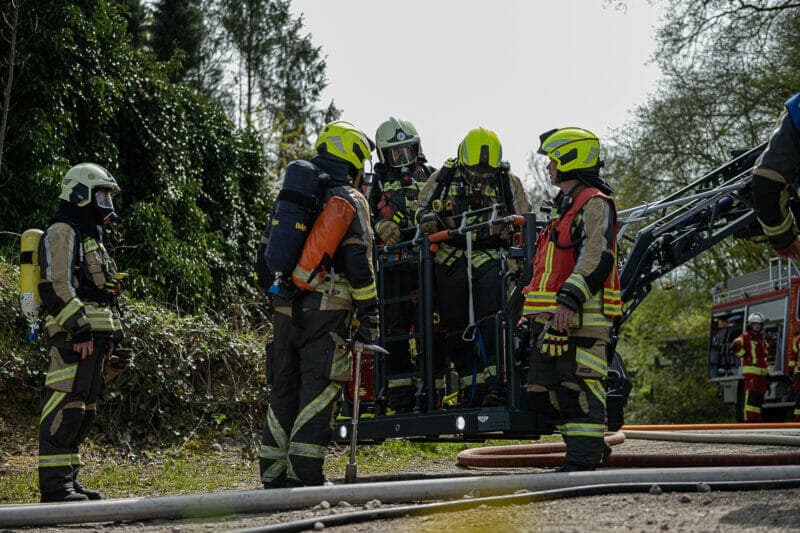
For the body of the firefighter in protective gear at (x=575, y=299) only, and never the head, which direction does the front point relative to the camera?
to the viewer's left

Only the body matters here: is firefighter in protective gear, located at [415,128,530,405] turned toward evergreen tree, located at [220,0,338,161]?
no

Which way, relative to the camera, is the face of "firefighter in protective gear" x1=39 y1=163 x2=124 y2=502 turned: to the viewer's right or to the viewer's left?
to the viewer's right

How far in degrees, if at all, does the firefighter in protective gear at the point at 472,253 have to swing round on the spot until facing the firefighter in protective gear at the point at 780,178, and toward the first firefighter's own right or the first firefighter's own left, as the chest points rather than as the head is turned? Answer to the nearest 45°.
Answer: approximately 45° to the first firefighter's own left

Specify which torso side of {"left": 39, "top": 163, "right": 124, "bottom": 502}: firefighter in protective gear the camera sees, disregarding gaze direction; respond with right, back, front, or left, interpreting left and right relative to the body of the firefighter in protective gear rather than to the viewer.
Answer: right

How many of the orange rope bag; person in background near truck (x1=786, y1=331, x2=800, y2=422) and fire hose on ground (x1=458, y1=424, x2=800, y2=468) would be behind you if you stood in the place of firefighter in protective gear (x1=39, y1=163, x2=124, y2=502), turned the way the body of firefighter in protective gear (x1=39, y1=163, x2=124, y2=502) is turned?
0

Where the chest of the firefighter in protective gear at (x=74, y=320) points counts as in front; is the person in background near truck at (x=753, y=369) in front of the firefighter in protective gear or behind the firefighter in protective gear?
in front

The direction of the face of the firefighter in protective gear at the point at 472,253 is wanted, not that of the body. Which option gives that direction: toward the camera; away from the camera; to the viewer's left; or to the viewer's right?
toward the camera

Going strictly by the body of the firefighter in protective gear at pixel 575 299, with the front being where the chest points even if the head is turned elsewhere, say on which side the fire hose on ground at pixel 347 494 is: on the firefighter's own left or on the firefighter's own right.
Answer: on the firefighter's own left

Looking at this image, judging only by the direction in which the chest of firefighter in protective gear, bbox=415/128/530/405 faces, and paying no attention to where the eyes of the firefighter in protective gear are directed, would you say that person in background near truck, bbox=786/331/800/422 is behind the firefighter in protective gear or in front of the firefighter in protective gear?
behind

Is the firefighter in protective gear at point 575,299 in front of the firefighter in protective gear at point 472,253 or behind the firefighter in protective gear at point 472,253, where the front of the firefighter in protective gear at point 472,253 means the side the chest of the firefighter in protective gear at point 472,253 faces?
in front

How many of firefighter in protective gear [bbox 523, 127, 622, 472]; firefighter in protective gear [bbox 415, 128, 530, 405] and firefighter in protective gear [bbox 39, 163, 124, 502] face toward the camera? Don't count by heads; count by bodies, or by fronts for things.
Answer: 1

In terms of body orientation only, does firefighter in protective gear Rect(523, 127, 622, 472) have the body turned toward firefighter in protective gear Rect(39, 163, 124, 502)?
yes

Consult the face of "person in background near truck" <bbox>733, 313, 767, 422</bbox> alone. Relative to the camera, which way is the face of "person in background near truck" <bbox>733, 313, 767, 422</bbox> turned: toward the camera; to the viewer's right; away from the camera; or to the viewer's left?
toward the camera

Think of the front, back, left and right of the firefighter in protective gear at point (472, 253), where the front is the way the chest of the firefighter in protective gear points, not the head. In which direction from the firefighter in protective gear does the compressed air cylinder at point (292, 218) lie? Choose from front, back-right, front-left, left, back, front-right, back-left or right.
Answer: front-right

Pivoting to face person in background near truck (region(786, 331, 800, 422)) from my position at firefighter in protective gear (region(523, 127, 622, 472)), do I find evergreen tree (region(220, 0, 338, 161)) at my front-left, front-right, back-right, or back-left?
front-left

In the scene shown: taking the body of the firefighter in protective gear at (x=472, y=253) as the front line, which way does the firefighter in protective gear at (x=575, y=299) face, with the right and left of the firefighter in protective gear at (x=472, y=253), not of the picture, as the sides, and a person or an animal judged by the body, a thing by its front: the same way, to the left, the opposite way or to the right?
to the right

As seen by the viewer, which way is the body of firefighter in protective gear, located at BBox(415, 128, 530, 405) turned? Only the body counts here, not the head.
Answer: toward the camera
